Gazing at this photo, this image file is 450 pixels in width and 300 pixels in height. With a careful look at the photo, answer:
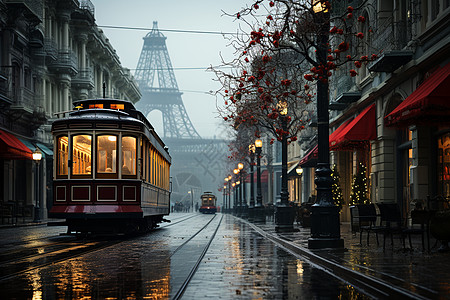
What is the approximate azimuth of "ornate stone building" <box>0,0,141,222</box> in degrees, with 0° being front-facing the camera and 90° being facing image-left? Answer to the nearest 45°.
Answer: approximately 315°

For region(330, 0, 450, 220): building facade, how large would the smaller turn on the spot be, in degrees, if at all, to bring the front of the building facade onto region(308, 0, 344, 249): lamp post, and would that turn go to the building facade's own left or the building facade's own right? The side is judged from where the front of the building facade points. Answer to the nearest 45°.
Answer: approximately 45° to the building facade's own left

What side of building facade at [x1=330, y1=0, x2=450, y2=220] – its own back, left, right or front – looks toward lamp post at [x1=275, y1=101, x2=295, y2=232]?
front

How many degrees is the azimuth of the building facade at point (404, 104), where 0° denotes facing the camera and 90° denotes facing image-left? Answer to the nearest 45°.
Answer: approximately 45°

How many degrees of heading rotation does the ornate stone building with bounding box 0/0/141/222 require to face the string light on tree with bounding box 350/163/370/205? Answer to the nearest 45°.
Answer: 0° — it already faces it
